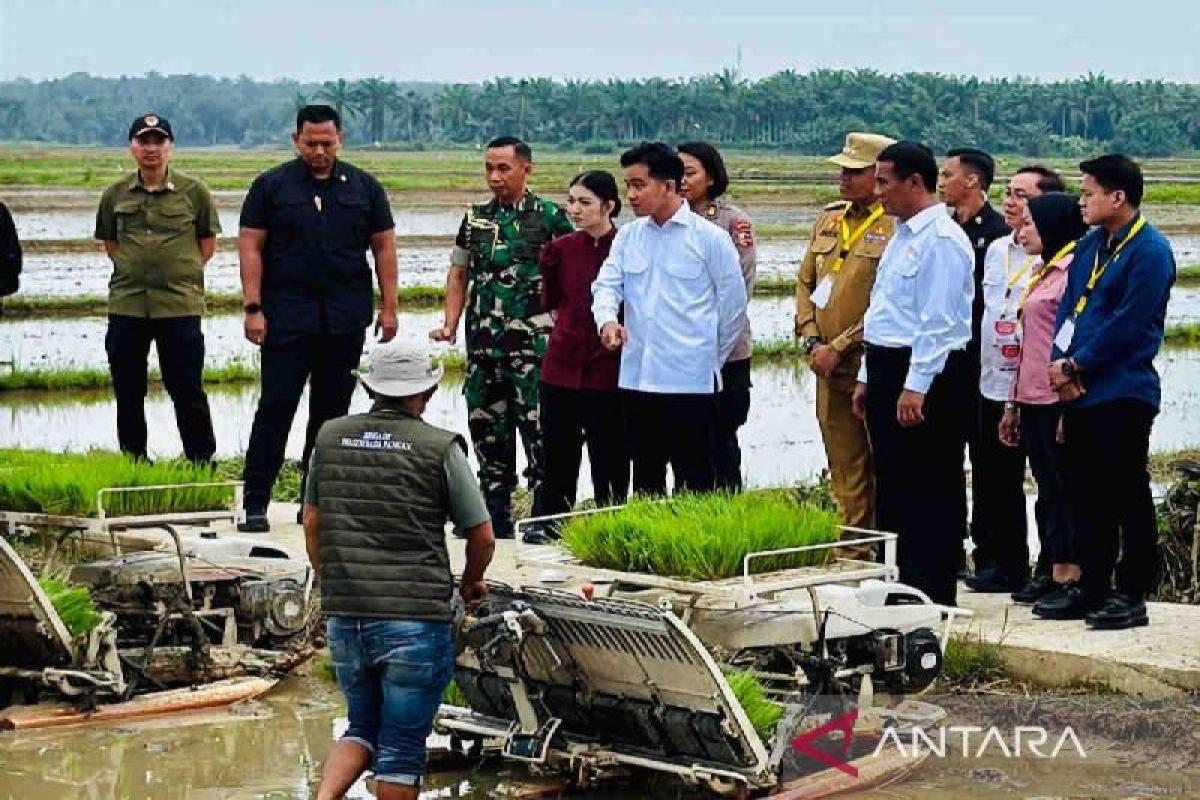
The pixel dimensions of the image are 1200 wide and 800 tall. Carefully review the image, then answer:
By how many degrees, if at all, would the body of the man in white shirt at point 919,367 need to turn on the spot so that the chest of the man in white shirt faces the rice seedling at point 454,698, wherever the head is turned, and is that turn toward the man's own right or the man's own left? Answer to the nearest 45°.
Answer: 0° — they already face it

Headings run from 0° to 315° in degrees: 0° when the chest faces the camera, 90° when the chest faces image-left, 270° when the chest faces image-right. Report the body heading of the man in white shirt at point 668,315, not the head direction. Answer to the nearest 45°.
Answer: approximately 45°

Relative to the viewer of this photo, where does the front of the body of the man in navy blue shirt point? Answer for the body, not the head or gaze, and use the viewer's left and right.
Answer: facing the viewer and to the left of the viewer

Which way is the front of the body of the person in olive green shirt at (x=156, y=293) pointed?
toward the camera

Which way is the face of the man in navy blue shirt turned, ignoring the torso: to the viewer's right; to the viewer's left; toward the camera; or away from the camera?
to the viewer's left

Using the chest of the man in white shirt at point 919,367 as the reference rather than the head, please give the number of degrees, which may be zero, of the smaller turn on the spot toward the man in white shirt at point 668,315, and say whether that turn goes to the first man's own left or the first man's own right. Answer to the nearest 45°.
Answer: approximately 90° to the first man's own right

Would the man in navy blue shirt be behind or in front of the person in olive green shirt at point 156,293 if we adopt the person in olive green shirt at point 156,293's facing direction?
in front

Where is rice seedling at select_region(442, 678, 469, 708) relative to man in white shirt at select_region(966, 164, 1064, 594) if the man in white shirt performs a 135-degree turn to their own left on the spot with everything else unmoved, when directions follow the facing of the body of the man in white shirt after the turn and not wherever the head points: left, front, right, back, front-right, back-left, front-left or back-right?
back-right

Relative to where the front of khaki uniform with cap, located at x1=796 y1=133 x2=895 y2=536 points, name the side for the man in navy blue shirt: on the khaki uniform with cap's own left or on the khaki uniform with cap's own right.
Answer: on the khaki uniform with cap's own left

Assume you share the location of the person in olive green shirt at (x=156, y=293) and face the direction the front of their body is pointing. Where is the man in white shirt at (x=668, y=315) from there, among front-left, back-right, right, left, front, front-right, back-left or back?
front-left

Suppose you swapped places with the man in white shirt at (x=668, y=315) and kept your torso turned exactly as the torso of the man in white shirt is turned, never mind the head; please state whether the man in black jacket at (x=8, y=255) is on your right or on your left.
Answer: on your right

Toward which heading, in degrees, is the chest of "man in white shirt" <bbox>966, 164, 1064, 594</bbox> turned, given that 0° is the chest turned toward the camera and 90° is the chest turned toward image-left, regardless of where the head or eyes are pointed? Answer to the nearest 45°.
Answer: approximately 45°
